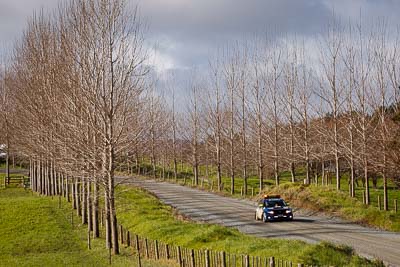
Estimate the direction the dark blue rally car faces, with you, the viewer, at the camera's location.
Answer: facing the viewer and to the right of the viewer
